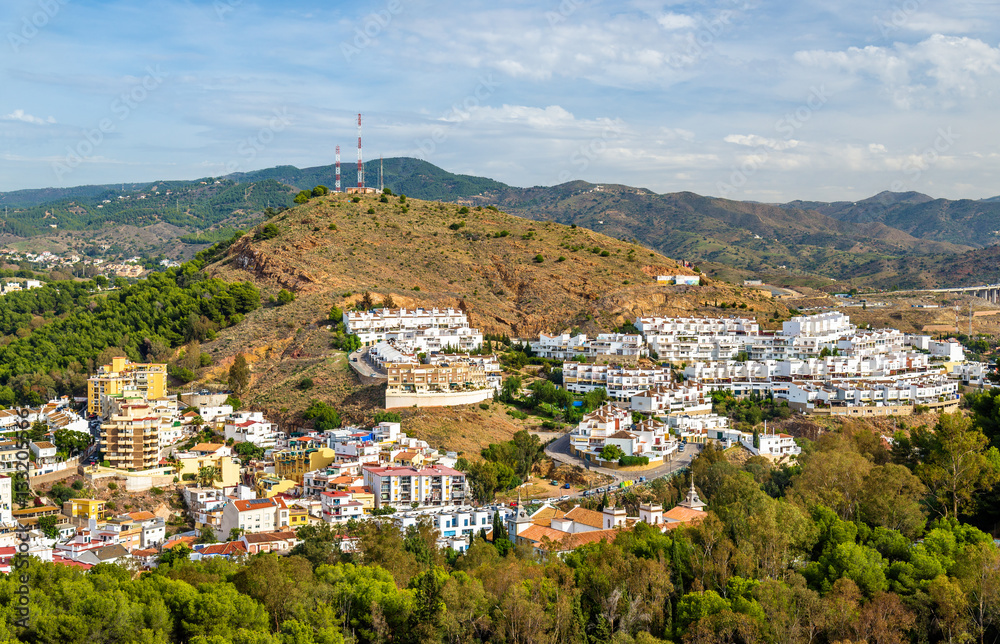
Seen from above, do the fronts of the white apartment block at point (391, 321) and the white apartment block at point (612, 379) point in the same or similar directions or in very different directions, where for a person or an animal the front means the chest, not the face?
same or similar directions

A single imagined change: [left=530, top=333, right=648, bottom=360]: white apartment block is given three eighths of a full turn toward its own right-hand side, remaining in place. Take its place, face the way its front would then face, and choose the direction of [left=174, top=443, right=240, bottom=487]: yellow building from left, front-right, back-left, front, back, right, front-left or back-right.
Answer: left

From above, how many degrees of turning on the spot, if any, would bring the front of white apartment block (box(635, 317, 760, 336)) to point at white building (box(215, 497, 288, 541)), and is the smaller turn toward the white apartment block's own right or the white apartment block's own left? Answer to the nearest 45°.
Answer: approximately 45° to the white apartment block's own right

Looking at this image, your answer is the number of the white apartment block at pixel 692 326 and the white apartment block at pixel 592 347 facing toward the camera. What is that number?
2

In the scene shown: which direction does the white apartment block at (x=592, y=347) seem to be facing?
toward the camera

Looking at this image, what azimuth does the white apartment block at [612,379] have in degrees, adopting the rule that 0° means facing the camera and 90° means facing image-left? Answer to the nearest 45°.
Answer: approximately 0°

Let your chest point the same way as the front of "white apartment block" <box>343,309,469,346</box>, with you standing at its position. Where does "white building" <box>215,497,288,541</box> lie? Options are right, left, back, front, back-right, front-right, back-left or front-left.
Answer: front

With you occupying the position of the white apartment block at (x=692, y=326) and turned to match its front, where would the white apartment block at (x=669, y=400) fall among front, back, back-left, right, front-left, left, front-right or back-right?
front

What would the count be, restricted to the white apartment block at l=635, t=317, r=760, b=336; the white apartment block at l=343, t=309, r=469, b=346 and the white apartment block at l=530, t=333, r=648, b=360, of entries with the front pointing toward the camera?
3

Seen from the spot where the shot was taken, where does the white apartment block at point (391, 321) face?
facing the viewer

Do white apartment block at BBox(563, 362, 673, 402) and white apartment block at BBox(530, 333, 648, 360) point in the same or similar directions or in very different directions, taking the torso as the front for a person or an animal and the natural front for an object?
same or similar directions

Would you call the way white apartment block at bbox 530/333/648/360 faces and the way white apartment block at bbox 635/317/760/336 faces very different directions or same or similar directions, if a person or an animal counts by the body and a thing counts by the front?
same or similar directions

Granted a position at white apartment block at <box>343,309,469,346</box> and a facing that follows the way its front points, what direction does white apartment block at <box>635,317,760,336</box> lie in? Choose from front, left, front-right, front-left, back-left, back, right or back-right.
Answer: left

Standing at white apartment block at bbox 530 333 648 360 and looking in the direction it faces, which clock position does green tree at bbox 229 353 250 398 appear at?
The green tree is roughly at 2 o'clock from the white apartment block.

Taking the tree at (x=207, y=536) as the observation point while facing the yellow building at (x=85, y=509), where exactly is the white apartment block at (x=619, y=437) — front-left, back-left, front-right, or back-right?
back-right

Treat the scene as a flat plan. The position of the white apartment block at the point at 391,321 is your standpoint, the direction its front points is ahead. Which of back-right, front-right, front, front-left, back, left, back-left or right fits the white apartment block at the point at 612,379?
front-left

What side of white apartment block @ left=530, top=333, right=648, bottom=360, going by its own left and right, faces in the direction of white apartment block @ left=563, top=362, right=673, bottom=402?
front

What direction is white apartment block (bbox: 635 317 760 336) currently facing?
toward the camera

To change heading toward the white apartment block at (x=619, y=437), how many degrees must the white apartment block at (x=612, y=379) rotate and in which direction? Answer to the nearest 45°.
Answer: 0° — it already faces it

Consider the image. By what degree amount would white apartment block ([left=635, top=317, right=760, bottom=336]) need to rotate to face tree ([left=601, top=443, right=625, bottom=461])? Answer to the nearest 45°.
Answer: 0° — it already faces it
